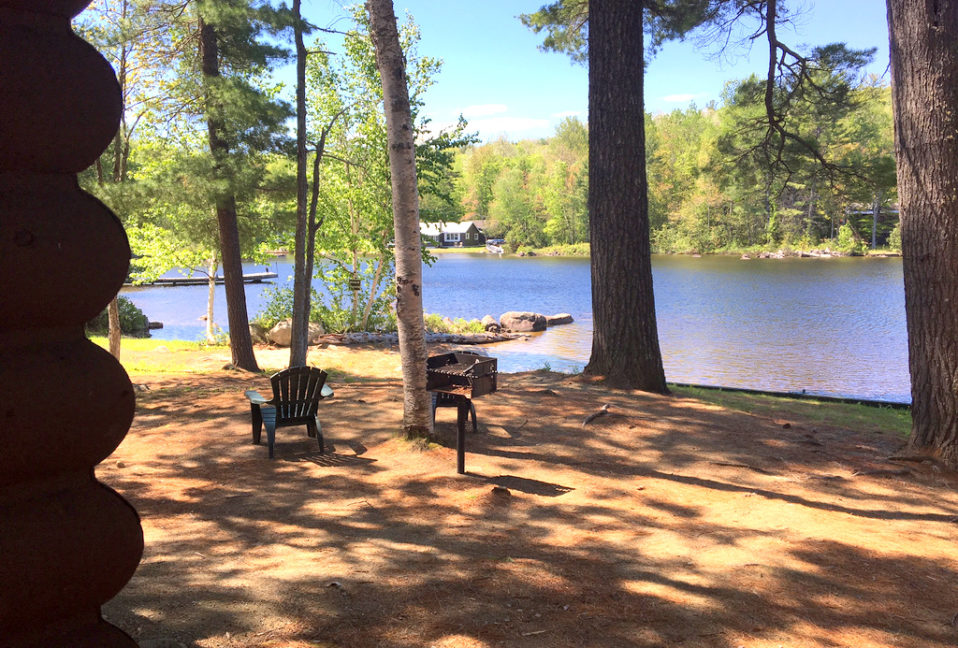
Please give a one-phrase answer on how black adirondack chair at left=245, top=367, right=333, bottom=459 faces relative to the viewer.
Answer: facing away from the viewer and to the left of the viewer

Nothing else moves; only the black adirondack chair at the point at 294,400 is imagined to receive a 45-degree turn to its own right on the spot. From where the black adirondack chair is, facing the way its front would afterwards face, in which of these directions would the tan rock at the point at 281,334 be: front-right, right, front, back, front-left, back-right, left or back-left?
front

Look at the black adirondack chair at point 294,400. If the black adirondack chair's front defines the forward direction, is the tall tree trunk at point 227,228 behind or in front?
in front

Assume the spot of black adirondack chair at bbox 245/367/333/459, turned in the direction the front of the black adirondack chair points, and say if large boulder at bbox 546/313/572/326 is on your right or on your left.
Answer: on your right

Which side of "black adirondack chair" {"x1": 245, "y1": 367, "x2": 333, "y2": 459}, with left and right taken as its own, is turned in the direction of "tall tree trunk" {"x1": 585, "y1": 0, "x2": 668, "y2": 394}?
right

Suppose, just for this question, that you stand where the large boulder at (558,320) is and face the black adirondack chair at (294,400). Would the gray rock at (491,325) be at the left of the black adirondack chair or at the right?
right

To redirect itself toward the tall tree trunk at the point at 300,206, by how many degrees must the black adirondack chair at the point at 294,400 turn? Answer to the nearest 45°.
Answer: approximately 45° to its right

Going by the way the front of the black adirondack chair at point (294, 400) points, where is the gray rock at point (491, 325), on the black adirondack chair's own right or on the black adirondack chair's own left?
on the black adirondack chair's own right
